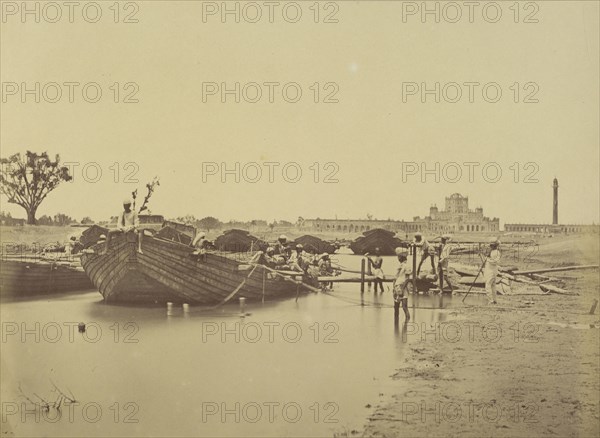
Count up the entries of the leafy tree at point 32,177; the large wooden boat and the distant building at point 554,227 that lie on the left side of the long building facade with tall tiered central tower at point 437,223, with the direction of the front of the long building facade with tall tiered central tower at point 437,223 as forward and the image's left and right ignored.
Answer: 1

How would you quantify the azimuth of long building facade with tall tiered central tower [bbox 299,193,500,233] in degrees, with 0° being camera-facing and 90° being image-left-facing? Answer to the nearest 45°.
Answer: approximately 0°

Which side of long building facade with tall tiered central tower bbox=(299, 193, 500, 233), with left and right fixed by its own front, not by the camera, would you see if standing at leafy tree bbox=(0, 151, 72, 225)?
right

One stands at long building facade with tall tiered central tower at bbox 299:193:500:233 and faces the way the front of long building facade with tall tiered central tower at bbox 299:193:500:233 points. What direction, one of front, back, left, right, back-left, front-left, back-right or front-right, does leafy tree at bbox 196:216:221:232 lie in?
right

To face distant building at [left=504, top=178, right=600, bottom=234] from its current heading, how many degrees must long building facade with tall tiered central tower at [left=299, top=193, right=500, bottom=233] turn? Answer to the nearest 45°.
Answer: approximately 90° to its left

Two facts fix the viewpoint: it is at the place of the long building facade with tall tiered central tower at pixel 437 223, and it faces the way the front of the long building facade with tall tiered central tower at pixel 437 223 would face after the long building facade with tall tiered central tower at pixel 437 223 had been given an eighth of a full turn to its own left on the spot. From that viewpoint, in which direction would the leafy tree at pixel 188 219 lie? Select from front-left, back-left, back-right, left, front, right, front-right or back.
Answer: back-right
